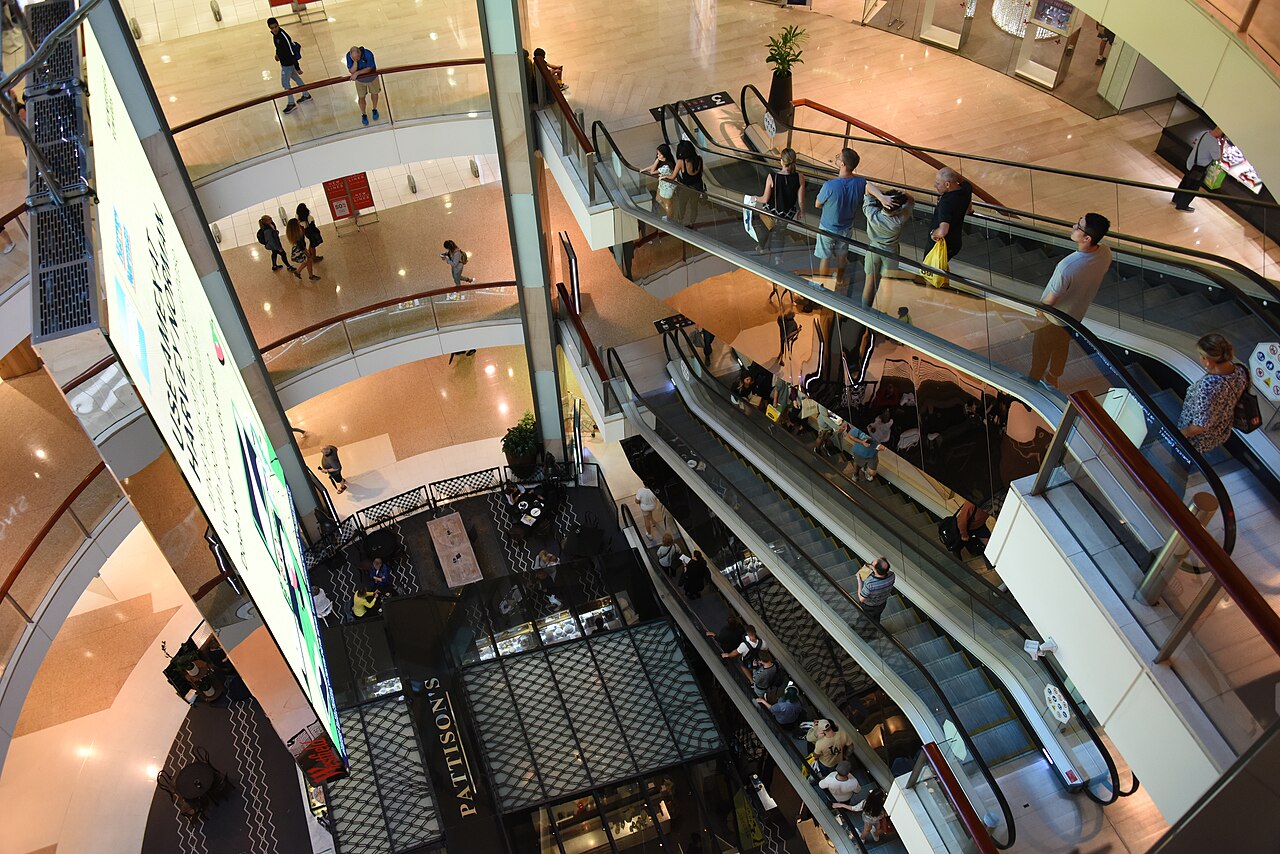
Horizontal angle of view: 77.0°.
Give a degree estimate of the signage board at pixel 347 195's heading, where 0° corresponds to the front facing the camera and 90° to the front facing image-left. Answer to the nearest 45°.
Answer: approximately 0°

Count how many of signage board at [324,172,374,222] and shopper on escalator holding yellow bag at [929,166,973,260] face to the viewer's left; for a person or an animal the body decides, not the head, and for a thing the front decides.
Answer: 1

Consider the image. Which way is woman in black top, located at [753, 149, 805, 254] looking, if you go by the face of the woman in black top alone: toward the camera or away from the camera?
away from the camera

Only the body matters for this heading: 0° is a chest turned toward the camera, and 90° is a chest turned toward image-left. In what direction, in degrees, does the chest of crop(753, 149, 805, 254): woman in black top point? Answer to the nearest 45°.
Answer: approximately 135°

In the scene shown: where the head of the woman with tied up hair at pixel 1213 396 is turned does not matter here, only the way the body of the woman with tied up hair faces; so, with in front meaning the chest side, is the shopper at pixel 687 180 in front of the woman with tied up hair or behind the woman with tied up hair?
in front

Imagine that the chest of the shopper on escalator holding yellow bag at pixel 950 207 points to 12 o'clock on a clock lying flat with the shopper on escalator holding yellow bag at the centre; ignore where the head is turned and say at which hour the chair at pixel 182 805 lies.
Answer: The chair is roughly at 11 o'clock from the shopper on escalator holding yellow bag.

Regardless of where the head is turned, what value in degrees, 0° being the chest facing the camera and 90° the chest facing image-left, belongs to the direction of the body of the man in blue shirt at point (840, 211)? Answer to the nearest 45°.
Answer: approximately 135°

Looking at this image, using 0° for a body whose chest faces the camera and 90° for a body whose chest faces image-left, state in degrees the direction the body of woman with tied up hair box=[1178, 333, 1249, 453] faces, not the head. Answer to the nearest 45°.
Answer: approximately 135°

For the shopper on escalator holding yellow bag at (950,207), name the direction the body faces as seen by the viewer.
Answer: to the viewer's left
